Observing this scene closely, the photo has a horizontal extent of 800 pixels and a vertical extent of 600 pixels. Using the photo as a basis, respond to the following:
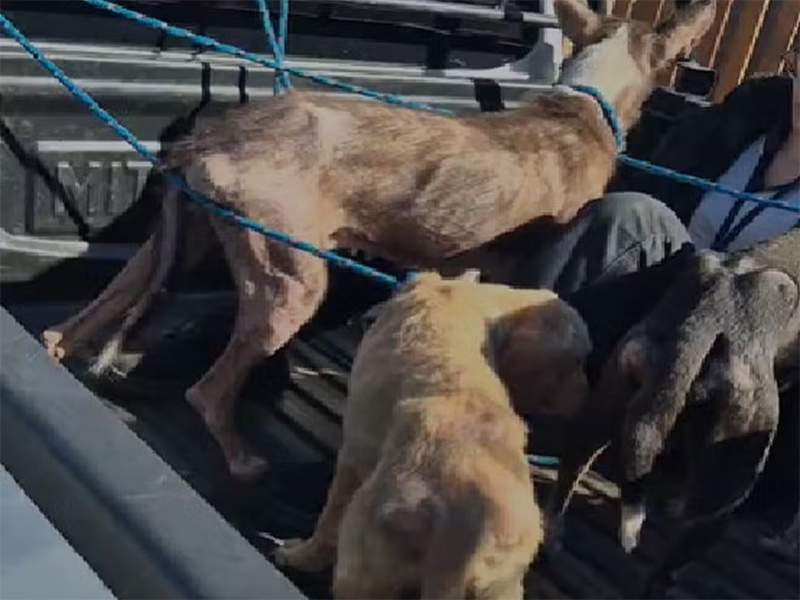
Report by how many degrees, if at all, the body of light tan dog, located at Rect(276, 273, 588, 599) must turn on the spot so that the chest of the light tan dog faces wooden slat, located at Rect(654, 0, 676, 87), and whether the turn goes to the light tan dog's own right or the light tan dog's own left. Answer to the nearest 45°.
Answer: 0° — it already faces it

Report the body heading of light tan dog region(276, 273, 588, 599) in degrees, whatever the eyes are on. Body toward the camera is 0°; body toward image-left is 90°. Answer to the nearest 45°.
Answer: approximately 180°

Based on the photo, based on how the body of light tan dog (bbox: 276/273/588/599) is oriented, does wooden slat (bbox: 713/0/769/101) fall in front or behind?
in front

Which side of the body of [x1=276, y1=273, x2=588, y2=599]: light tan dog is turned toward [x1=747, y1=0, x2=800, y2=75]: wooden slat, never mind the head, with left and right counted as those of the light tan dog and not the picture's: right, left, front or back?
front
